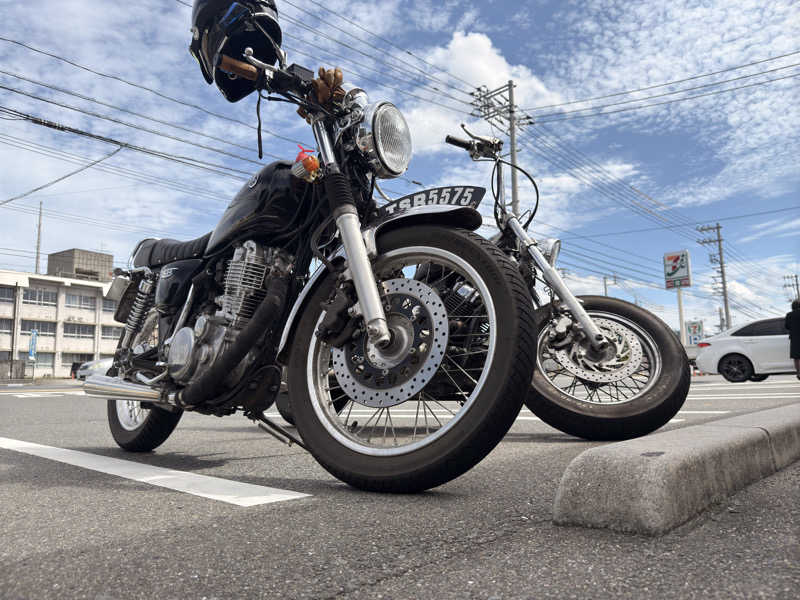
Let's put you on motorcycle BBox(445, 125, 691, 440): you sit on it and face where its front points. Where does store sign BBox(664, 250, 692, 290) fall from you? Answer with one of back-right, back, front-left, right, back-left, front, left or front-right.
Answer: back-left

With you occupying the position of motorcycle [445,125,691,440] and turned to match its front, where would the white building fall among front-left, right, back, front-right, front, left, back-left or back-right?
back

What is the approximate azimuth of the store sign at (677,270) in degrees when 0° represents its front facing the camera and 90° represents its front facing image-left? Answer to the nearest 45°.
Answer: approximately 0°

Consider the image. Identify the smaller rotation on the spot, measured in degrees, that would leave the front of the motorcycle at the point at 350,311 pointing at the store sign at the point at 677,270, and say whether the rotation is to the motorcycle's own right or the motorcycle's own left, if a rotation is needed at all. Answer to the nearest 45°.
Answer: approximately 90° to the motorcycle's own left

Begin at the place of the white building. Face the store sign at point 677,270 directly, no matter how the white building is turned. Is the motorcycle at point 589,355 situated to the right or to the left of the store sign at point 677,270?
right

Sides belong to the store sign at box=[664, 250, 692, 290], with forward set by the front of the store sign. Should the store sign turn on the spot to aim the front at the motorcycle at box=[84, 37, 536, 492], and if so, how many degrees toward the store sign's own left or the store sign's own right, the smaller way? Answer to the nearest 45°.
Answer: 0° — it already faces it

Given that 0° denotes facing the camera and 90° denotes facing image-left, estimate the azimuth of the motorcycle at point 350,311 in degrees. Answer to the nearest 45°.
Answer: approximately 315°

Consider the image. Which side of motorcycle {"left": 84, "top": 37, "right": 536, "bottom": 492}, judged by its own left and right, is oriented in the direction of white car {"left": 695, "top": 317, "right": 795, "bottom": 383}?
left
